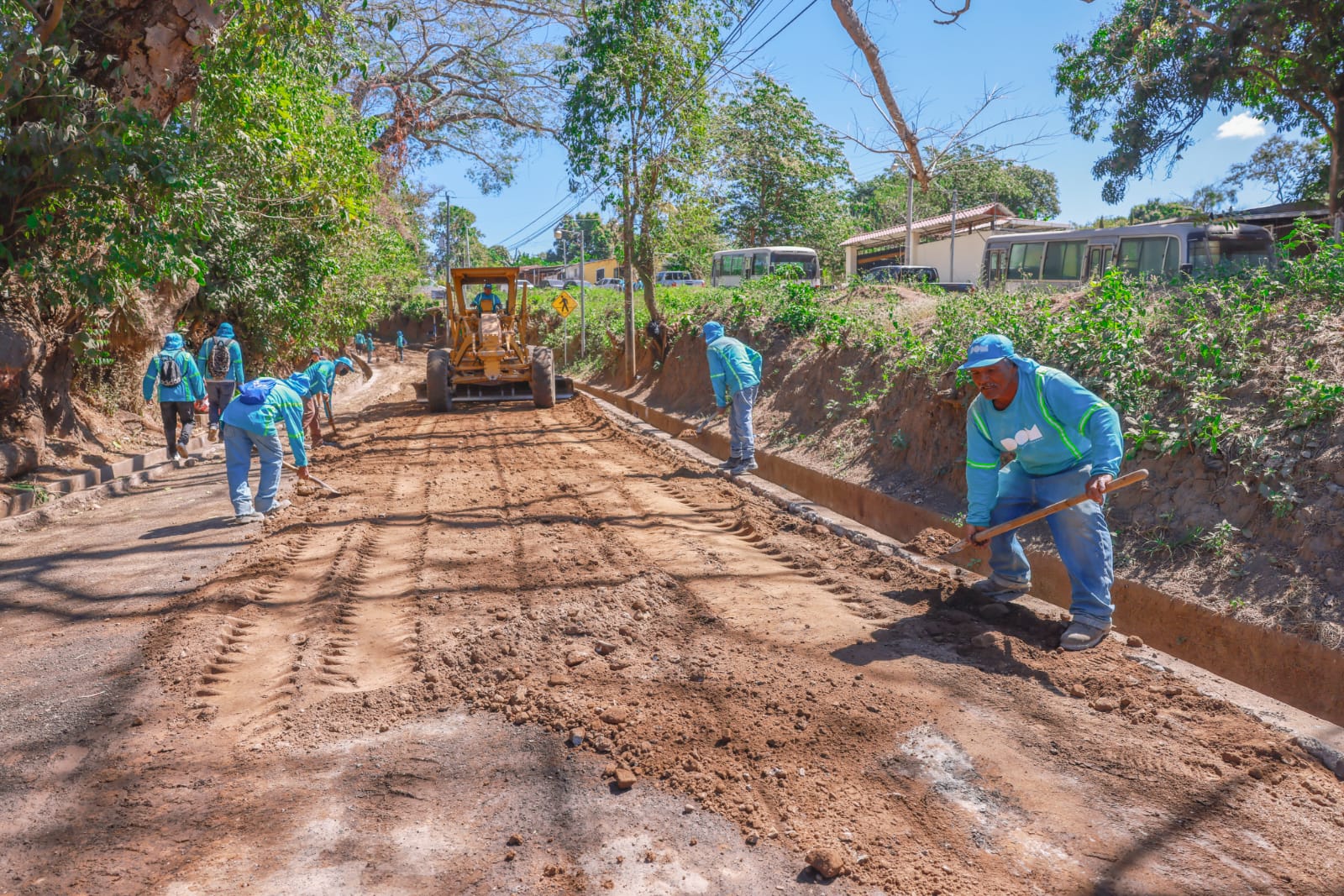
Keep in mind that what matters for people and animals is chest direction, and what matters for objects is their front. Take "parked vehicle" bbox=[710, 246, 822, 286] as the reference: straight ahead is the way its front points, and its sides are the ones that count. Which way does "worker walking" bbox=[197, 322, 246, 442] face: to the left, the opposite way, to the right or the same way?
the opposite way

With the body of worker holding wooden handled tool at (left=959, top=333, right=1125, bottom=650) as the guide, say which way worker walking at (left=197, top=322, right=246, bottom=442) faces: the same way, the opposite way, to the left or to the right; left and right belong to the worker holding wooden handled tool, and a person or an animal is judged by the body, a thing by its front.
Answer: to the right

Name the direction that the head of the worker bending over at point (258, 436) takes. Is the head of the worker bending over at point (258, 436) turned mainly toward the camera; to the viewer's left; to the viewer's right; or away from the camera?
to the viewer's right

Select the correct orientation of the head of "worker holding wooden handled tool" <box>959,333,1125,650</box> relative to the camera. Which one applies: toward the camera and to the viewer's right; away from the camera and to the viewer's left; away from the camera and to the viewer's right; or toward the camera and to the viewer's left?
toward the camera and to the viewer's left

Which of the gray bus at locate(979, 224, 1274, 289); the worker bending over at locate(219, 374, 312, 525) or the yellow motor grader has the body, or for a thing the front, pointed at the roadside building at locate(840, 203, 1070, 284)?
the worker bending over

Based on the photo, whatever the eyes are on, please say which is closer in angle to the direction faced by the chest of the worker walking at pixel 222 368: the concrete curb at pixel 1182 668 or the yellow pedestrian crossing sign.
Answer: the yellow pedestrian crossing sign

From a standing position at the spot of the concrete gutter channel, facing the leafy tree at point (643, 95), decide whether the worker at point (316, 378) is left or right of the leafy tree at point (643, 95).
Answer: left

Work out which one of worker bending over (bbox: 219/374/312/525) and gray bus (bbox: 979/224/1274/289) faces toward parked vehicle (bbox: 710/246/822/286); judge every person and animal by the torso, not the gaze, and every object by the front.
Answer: the worker bending over

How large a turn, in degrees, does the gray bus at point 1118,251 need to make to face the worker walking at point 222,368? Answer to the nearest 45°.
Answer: approximately 90° to its right

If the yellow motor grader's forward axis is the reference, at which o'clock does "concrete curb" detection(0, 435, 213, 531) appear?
The concrete curb is roughly at 1 o'clock from the yellow motor grader.

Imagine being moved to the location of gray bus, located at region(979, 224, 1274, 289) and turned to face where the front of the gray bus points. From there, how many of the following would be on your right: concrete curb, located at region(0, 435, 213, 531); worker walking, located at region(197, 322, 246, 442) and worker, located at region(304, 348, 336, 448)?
3

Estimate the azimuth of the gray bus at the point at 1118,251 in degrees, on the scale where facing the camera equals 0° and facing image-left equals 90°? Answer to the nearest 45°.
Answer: approximately 315°
